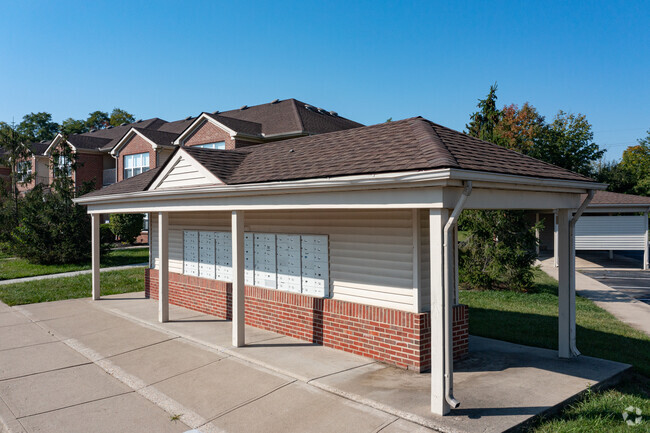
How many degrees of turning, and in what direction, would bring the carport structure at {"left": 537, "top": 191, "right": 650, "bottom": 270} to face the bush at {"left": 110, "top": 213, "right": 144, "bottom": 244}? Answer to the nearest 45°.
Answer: approximately 90° to its right

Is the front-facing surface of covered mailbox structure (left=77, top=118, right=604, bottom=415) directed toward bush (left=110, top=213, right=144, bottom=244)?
no

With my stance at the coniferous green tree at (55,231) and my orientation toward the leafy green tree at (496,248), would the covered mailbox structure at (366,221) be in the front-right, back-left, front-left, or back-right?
front-right

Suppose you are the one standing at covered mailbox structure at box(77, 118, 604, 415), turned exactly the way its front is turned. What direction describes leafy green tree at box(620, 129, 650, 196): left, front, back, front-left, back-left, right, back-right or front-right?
back

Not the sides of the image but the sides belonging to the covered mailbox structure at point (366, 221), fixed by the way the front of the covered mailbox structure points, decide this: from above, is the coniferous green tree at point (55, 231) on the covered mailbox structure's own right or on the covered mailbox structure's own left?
on the covered mailbox structure's own right

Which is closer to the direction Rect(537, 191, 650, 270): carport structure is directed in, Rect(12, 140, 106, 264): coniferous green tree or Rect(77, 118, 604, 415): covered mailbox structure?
the covered mailbox structure

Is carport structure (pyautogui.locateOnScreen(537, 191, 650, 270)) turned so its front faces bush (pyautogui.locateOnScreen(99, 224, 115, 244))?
no

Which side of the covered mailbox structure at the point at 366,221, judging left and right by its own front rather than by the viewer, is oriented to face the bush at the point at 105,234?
right

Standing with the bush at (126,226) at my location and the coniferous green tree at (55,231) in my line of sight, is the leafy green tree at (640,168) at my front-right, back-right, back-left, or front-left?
back-left

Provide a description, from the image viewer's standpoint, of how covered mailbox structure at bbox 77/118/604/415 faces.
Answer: facing the viewer and to the left of the viewer

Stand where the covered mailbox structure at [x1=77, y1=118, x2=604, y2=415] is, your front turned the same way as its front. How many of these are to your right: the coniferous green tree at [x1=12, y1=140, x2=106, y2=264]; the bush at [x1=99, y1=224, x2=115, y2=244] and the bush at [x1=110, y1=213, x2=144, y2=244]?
3

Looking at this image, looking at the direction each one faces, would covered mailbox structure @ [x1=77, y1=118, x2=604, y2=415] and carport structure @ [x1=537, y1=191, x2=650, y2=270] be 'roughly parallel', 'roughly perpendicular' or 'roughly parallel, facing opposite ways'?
roughly parallel

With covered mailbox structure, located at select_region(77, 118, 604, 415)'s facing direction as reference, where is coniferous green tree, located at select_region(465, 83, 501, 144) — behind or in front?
behind

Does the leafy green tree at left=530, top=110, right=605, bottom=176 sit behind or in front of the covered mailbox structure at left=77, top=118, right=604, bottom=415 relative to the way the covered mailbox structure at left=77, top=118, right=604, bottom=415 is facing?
behind
